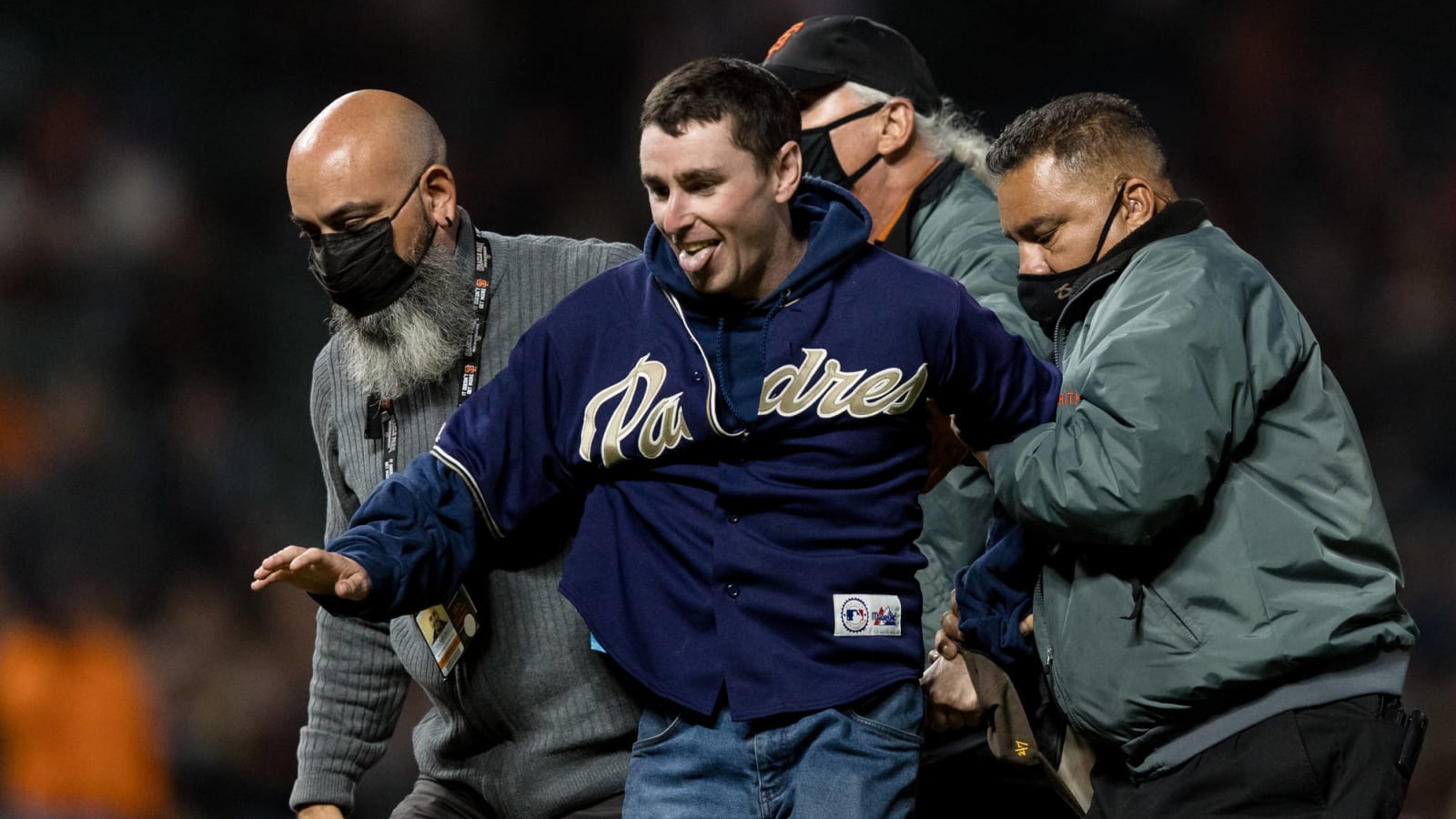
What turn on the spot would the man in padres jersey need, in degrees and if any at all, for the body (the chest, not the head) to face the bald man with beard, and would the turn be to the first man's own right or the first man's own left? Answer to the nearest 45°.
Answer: approximately 135° to the first man's own right

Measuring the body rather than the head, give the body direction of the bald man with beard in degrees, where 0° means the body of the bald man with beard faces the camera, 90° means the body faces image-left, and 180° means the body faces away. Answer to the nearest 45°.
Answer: approximately 45°

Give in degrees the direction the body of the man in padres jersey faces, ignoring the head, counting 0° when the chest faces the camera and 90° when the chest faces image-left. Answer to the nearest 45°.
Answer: approximately 0°

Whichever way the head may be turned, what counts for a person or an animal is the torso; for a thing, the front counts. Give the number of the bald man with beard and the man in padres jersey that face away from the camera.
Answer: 0

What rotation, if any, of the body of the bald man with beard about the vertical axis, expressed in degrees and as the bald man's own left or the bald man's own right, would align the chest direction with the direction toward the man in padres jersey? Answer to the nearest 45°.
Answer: approximately 90° to the bald man's own left
